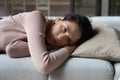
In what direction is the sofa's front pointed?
toward the camera
